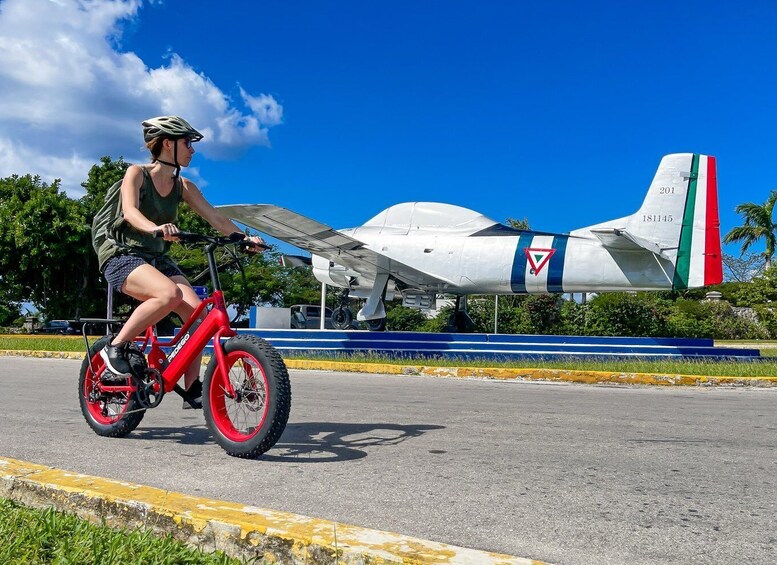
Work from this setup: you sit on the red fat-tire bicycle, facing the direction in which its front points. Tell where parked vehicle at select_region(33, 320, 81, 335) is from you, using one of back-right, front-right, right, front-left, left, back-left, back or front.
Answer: back-left

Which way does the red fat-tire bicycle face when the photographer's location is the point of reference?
facing the viewer and to the right of the viewer

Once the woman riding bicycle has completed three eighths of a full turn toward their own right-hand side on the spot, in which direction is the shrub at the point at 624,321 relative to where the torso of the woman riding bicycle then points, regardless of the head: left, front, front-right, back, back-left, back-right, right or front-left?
back-right

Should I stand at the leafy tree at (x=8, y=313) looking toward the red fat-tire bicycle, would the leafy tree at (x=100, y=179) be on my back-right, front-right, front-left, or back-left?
front-left

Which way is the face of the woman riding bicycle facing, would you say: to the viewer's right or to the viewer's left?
to the viewer's right

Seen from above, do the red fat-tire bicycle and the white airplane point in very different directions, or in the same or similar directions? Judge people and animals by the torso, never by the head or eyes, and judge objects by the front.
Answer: very different directions

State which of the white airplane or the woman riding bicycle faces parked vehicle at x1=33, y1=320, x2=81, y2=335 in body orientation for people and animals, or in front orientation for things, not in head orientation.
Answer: the white airplane

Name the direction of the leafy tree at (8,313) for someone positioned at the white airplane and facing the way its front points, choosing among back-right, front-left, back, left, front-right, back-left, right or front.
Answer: front

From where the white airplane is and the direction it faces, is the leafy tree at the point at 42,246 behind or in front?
in front

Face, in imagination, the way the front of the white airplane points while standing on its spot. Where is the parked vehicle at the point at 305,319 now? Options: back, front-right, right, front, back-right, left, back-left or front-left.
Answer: front
